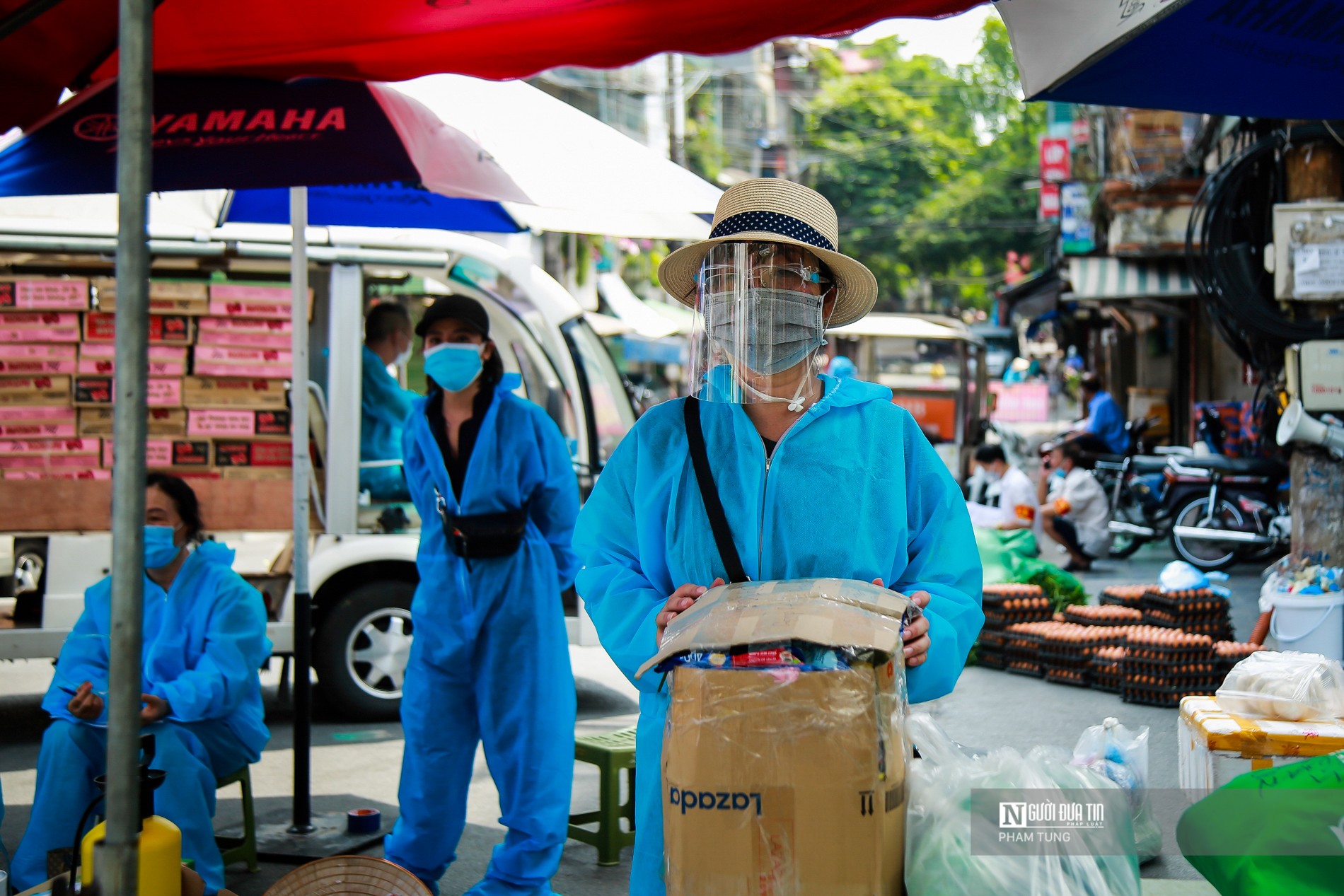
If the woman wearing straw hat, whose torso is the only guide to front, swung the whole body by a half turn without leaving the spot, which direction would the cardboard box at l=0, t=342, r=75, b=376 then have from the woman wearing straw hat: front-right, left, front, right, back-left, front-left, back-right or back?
front-left

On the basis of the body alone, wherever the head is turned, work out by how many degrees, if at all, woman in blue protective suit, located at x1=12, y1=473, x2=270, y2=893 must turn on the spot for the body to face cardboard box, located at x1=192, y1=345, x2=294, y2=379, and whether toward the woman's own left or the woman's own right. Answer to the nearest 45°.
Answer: approximately 135° to the woman's own right

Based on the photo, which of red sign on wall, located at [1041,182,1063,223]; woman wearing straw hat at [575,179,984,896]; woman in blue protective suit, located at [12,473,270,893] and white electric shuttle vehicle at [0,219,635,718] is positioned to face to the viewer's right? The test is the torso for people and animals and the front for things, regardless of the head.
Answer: the white electric shuttle vehicle

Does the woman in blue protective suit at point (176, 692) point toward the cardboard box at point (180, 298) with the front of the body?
no

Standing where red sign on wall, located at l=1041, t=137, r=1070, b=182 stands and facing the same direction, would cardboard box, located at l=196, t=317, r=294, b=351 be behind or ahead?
ahead

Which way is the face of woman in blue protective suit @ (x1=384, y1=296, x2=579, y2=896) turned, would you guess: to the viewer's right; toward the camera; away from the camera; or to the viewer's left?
toward the camera

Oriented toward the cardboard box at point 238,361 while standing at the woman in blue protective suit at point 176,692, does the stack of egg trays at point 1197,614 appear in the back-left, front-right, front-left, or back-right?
front-right

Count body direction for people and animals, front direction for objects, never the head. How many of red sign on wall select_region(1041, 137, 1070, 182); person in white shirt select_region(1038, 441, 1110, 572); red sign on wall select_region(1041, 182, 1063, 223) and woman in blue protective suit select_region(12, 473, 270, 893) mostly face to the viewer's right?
0

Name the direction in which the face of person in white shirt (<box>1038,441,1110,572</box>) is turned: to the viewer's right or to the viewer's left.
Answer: to the viewer's left

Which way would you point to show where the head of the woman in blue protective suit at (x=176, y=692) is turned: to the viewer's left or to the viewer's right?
to the viewer's left

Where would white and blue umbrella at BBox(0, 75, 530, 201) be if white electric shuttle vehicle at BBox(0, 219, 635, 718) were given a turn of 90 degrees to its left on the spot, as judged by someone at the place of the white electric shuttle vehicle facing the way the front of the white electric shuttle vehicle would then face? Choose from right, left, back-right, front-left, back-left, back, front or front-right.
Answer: back

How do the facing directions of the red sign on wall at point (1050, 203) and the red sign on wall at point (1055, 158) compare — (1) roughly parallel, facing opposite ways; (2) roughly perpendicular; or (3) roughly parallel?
roughly parallel

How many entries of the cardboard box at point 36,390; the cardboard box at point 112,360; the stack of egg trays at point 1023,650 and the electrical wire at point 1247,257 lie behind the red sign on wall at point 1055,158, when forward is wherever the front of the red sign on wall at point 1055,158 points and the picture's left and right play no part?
0

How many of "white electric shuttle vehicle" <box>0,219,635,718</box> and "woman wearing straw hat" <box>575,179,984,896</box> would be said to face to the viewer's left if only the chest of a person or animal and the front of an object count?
0

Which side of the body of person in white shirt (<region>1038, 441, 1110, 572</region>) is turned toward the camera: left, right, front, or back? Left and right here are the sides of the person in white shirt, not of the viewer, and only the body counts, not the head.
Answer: left

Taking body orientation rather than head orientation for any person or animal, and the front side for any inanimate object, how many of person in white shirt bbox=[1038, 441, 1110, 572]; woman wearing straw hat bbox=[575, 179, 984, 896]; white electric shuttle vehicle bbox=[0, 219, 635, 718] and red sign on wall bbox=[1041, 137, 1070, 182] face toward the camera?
2

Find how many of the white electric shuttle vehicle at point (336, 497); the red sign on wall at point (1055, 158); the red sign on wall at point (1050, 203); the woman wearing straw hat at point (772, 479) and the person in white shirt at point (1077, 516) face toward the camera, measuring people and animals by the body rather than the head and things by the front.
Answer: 3

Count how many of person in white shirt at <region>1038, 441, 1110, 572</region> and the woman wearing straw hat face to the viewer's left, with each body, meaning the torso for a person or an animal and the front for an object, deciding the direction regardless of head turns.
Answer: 1
